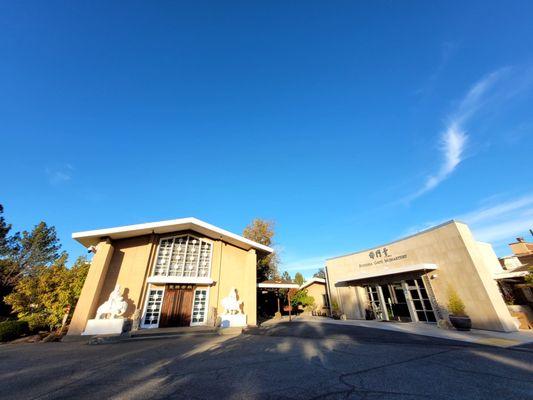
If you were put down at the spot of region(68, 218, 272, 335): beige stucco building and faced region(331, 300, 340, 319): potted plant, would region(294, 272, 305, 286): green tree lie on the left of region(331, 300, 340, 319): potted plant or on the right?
left

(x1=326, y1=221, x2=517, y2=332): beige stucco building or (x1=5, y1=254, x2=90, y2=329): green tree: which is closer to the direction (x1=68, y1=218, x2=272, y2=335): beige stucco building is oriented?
the beige stucco building

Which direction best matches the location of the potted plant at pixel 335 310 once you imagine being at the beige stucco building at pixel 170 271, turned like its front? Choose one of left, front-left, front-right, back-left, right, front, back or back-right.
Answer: front-left

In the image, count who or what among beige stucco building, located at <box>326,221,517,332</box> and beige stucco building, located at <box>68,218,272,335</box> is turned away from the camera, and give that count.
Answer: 0

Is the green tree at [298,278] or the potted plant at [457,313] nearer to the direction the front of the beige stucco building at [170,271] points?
the potted plant

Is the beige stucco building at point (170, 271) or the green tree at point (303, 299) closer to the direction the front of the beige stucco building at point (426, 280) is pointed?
the beige stucco building

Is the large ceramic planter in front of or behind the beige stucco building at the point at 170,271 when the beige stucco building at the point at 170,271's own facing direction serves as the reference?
in front

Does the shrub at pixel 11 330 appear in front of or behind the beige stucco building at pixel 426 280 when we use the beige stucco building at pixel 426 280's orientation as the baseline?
in front

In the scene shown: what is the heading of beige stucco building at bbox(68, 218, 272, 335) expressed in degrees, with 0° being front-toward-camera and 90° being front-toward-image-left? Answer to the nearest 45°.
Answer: approximately 315°

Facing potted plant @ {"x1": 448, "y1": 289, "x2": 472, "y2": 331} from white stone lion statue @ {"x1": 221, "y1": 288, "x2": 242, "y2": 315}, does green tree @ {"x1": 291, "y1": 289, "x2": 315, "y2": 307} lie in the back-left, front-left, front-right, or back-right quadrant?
front-left

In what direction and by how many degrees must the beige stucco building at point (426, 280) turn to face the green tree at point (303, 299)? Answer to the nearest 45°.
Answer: approximately 90° to its right

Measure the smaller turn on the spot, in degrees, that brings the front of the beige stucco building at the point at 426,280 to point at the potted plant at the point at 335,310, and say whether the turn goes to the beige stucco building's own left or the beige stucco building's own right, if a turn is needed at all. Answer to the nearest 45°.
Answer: approximately 90° to the beige stucco building's own right
